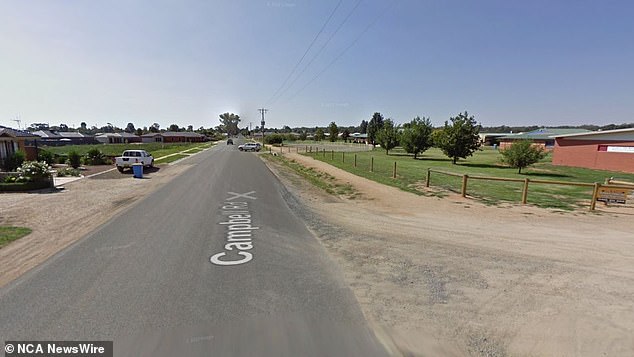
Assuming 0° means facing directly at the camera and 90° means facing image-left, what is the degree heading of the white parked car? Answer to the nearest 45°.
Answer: approximately 225°

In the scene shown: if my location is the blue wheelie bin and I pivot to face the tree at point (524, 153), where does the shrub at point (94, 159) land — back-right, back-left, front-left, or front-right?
back-left

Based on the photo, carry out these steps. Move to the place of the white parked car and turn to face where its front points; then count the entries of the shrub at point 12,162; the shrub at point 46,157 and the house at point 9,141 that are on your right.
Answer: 0

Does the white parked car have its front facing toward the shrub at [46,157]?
no

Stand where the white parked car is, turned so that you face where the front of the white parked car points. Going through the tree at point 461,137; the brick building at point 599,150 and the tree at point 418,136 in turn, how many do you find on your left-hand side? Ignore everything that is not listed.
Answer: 0

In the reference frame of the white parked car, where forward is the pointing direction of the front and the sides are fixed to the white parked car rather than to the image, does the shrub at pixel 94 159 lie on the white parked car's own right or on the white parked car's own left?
on the white parked car's own left

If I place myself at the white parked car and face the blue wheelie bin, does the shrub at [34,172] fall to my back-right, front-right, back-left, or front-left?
front-right

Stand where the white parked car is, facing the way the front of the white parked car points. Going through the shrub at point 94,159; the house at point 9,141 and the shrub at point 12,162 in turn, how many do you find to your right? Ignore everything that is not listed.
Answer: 0

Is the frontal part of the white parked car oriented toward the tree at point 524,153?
no

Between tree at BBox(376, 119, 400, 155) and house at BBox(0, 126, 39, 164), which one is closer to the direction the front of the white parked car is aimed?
the tree

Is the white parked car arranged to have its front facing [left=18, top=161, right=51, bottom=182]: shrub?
no

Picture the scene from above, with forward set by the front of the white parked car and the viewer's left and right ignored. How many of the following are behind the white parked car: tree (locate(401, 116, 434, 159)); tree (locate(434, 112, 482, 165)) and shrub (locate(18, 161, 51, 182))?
1

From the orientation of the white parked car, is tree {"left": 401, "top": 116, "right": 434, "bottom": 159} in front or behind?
in front
